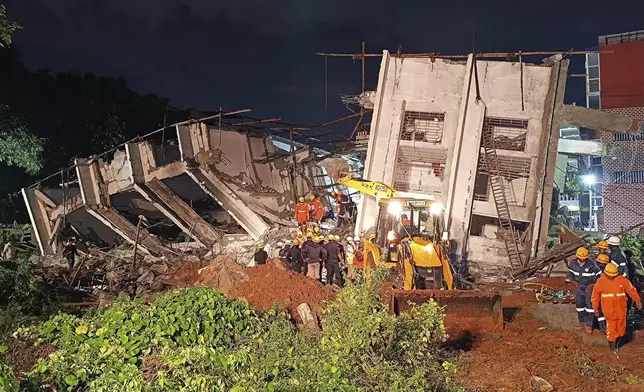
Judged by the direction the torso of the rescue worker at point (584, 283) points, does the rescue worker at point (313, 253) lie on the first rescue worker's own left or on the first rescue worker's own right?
on the first rescue worker's own right

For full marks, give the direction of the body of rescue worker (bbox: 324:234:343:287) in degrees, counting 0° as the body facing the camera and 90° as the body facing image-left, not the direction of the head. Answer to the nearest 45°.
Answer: approximately 180°

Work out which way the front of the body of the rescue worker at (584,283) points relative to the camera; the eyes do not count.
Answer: toward the camera

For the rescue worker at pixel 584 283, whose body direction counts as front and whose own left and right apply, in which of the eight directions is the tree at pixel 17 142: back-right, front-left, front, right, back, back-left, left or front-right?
right

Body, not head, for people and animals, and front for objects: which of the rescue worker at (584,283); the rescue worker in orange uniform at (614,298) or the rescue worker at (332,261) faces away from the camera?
the rescue worker at (332,261)

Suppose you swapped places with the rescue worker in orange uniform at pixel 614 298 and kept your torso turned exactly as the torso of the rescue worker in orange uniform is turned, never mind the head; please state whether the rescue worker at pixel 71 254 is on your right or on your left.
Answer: on your right
